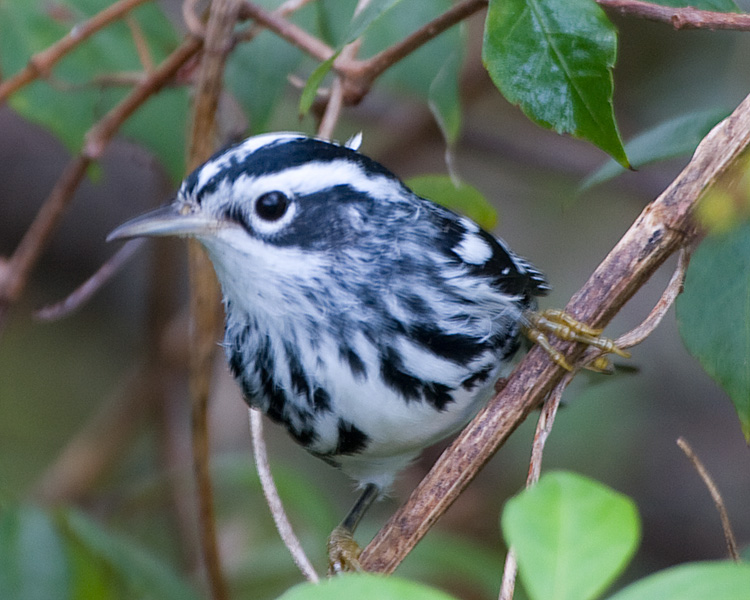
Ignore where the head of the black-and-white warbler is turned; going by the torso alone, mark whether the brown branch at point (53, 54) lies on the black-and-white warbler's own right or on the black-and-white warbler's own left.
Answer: on the black-and-white warbler's own right

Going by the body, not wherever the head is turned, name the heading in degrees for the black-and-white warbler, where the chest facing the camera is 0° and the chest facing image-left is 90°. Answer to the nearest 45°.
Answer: approximately 45°
